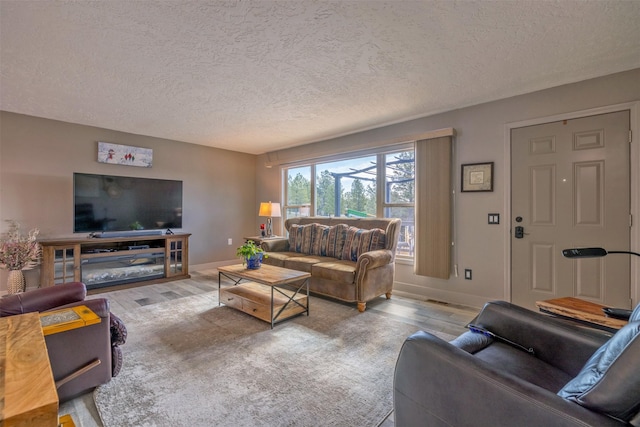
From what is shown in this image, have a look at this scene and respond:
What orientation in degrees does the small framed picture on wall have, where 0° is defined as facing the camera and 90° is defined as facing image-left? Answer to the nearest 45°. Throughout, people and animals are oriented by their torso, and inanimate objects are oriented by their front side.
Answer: approximately 0°

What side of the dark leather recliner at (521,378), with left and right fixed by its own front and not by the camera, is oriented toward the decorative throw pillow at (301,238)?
front

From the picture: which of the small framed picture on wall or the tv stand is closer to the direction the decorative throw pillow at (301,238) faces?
the tv stand

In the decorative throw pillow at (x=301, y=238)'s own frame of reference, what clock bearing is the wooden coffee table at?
The wooden coffee table is roughly at 11 o'clock from the decorative throw pillow.

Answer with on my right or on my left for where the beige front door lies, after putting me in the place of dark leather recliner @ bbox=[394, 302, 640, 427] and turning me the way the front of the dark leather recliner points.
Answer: on my right

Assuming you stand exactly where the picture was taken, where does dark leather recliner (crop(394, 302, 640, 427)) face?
facing away from the viewer and to the left of the viewer

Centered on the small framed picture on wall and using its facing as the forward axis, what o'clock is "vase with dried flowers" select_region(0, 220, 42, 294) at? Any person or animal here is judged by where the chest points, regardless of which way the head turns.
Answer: The vase with dried flowers is roughly at 2 o'clock from the small framed picture on wall.

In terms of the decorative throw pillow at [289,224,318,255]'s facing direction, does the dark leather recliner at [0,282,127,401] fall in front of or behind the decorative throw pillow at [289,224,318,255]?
in front

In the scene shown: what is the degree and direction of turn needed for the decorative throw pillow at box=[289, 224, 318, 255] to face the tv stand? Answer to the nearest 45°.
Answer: approximately 45° to its right

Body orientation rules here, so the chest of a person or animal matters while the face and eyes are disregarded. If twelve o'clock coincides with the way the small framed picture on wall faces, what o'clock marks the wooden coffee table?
The wooden coffee table is roughly at 2 o'clock from the small framed picture on wall.

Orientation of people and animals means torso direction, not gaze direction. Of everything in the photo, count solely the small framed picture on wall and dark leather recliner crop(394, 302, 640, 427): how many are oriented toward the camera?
1
